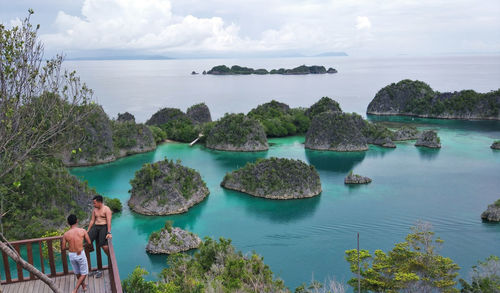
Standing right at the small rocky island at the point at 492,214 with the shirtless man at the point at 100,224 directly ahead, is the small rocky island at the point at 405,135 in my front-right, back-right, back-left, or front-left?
back-right

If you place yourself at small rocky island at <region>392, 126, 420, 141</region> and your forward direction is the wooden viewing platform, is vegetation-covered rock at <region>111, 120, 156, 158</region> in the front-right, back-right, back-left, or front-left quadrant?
front-right

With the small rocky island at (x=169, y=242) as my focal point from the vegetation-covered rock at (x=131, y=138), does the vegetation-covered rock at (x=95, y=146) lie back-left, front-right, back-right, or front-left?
front-right

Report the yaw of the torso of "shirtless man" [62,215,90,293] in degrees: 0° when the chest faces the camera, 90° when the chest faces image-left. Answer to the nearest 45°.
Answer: approximately 180°

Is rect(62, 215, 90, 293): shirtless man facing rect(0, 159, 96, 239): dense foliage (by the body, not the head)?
yes

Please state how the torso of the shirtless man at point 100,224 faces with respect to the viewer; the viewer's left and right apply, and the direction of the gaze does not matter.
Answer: facing the viewer and to the left of the viewer

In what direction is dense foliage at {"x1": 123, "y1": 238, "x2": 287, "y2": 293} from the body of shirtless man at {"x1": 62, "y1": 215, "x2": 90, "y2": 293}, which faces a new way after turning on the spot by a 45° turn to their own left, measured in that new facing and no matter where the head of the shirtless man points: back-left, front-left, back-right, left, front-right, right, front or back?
right

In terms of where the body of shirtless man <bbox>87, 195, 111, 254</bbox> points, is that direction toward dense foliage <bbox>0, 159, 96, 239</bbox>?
no

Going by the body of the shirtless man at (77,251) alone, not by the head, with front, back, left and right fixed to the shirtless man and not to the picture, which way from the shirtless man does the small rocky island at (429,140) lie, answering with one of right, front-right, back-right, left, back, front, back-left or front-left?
front-right

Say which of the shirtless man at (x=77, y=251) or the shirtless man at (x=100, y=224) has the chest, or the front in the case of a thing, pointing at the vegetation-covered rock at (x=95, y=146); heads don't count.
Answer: the shirtless man at (x=77, y=251)

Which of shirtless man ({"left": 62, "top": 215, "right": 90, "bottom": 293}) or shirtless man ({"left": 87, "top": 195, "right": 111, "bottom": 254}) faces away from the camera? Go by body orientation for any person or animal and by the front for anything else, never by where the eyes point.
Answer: shirtless man ({"left": 62, "top": 215, "right": 90, "bottom": 293})

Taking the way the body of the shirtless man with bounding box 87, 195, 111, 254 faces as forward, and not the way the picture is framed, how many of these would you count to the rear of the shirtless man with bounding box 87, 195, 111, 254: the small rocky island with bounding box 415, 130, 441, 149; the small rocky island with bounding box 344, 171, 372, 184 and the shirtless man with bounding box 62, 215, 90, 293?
2

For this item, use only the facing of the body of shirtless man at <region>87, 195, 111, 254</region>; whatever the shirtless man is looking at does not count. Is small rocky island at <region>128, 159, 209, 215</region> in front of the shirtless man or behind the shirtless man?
behind

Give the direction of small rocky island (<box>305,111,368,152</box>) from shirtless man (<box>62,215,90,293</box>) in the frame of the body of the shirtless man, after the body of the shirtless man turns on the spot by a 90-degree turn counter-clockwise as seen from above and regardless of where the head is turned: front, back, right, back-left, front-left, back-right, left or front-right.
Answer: back-right

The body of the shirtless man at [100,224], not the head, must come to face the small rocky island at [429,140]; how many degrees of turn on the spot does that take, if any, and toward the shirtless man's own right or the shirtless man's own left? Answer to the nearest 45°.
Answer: approximately 180°

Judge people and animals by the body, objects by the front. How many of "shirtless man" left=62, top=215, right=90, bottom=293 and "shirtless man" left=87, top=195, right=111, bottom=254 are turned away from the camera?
1

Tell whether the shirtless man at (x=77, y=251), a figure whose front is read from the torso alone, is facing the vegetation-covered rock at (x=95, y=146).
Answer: yes

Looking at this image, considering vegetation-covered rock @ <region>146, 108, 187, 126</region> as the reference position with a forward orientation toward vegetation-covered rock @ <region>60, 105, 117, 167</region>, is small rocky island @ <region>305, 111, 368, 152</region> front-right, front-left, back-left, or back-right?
front-left

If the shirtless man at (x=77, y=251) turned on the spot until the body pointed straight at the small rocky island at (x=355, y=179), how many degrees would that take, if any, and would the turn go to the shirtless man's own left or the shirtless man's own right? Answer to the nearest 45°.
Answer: approximately 45° to the shirtless man's own right

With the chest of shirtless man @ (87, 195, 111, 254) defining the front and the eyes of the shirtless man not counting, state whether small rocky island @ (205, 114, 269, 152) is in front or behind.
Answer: behind

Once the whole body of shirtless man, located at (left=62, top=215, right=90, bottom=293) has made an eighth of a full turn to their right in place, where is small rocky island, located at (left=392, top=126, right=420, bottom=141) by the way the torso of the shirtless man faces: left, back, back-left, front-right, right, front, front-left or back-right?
front
